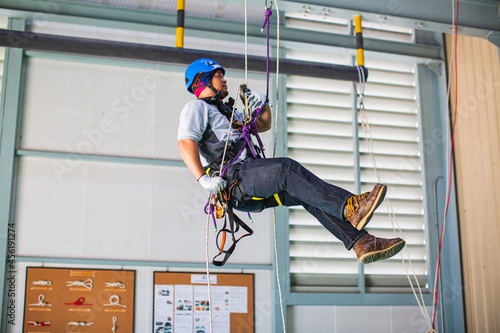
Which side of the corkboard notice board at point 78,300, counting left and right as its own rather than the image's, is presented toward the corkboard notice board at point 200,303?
left

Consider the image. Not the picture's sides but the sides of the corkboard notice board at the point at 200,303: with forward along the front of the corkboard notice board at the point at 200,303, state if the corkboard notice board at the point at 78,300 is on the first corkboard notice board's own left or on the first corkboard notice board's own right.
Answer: on the first corkboard notice board's own right

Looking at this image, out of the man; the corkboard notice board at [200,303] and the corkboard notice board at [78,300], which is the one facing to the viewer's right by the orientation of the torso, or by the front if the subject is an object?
the man

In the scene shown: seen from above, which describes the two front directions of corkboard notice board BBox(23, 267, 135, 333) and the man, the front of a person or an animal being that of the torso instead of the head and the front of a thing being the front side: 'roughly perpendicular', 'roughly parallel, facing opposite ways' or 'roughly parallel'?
roughly perpendicular

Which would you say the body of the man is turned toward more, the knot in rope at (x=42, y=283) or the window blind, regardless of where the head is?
the window blind

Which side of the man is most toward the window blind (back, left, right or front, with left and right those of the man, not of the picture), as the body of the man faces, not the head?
left

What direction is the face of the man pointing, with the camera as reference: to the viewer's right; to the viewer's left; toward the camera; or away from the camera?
to the viewer's right

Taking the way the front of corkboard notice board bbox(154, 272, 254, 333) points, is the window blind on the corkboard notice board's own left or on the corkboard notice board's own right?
on the corkboard notice board's own left

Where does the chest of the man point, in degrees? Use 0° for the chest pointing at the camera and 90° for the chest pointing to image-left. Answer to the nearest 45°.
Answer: approximately 270°
